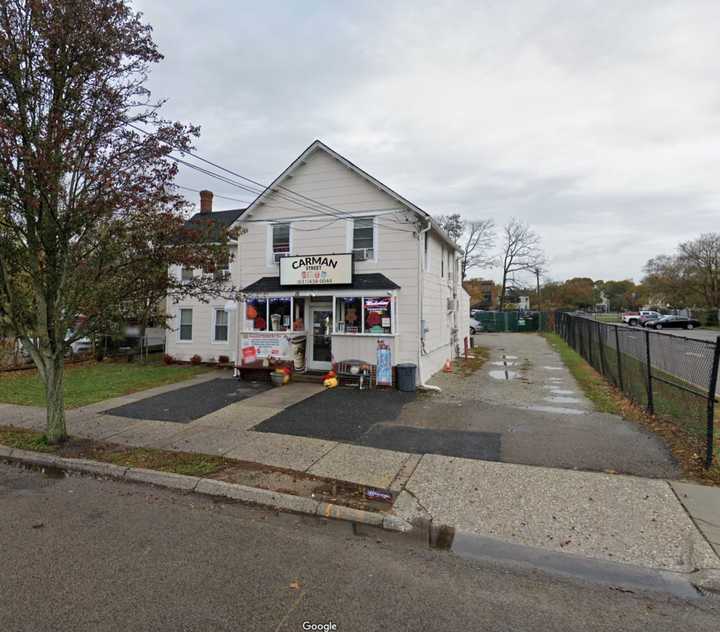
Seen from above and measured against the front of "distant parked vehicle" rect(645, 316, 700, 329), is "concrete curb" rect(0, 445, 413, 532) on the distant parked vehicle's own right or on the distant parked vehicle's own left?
on the distant parked vehicle's own left

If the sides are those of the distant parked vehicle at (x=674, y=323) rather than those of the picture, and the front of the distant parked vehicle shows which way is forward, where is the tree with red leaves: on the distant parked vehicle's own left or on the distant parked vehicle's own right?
on the distant parked vehicle's own left

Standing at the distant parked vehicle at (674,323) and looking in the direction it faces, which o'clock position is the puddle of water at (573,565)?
The puddle of water is roughly at 9 o'clock from the distant parked vehicle.

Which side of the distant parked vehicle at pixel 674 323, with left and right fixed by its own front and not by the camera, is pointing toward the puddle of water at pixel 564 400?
left

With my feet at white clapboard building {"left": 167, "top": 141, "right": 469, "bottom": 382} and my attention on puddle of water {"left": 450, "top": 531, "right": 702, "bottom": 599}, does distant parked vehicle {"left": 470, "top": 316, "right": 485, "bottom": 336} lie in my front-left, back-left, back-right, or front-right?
back-left
